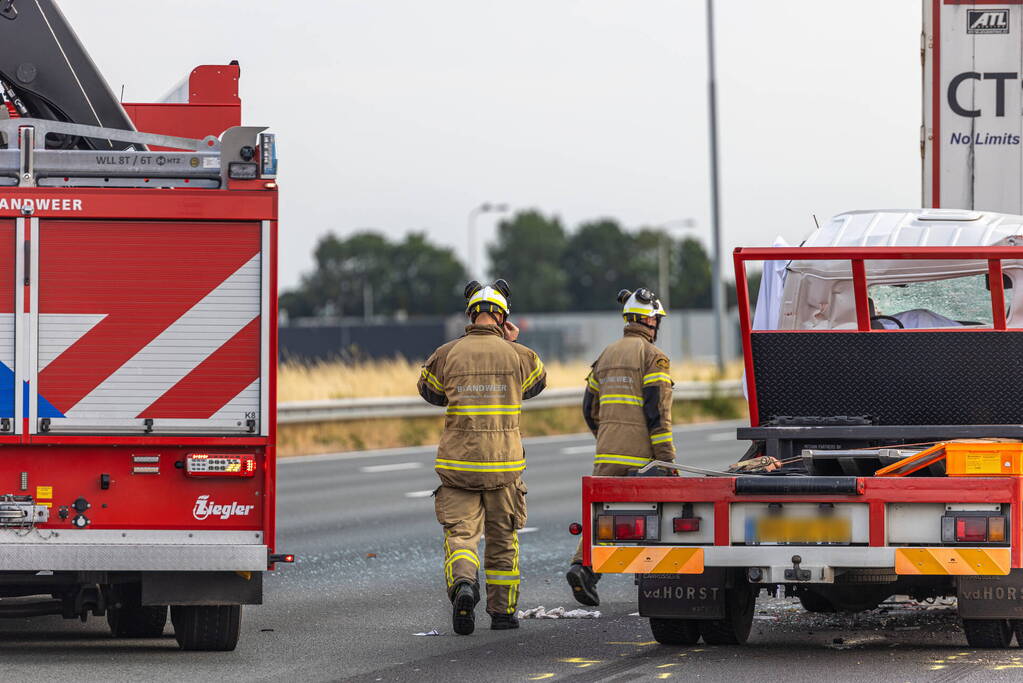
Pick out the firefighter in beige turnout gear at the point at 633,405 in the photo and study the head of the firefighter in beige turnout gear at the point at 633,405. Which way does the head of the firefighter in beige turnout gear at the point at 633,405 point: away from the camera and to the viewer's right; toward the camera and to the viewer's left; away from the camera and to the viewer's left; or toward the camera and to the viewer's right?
away from the camera and to the viewer's right

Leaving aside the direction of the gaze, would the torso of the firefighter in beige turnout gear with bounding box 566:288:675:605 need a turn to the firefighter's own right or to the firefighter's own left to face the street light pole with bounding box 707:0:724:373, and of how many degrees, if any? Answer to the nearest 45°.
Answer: approximately 45° to the firefighter's own left

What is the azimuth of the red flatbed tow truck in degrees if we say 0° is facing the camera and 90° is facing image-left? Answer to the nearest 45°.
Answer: approximately 180°

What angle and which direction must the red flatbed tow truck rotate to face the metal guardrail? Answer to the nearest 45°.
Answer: approximately 45° to its left

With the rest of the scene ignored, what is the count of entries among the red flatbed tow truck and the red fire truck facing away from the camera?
2

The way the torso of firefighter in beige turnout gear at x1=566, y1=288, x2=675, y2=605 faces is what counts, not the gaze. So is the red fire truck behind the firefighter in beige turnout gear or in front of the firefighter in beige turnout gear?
behind

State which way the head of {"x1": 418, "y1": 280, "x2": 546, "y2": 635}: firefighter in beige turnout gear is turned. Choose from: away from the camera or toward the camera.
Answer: away from the camera

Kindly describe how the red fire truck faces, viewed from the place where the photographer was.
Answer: facing away from the viewer

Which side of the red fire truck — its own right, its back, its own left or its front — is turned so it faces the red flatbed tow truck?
right

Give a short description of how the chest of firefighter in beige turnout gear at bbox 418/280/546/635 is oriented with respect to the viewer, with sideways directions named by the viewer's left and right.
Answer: facing away from the viewer

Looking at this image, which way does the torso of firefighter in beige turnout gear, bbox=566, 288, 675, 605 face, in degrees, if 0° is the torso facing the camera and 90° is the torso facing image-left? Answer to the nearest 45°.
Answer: approximately 225°
